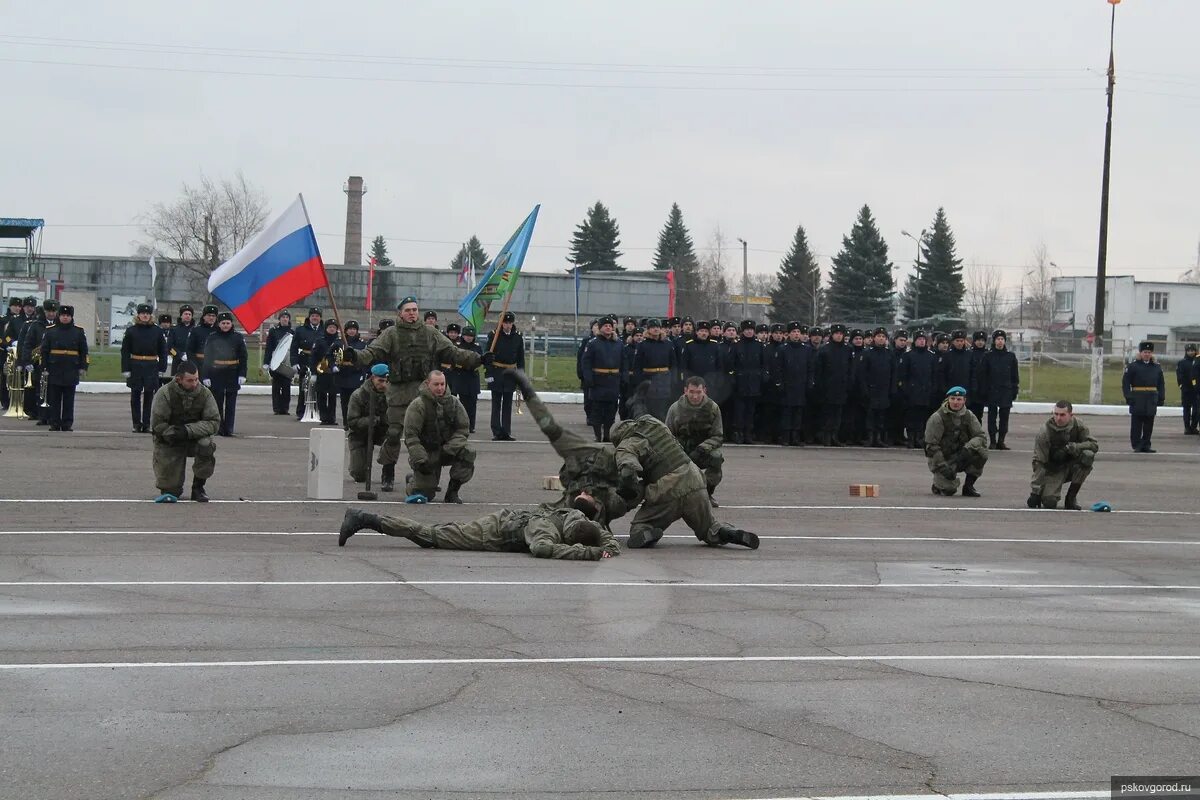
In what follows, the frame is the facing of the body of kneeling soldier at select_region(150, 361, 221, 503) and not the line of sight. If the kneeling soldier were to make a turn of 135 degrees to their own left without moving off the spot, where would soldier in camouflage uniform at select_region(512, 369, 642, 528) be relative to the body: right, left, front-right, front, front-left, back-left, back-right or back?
right

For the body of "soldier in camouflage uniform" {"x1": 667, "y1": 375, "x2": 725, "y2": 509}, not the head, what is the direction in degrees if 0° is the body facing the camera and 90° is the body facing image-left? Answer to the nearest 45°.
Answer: approximately 0°

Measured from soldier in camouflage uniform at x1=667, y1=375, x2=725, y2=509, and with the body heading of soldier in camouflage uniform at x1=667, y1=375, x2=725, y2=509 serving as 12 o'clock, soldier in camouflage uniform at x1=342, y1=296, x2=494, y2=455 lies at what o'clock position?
soldier in camouflage uniform at x1=342, y1=296, x2=494, y2=455 is roughly at 4 o'clock from soldier in camouflage uniform at x1=667, y1=375, x2=725, y2=509.

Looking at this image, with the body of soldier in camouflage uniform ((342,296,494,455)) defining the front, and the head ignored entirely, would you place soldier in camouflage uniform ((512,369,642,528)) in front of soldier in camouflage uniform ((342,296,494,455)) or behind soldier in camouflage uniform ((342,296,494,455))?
in front

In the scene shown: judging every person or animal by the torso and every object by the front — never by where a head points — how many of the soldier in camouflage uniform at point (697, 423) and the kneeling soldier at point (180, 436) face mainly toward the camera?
2

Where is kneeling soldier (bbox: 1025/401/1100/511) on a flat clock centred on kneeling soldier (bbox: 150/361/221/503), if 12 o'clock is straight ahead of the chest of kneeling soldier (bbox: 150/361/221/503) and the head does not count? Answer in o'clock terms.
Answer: kneeling soldier (bbox: 1025/401/1100/511) is roughly at 9 o'clock from kneeling soldier (bbox: 150/361/221/503).

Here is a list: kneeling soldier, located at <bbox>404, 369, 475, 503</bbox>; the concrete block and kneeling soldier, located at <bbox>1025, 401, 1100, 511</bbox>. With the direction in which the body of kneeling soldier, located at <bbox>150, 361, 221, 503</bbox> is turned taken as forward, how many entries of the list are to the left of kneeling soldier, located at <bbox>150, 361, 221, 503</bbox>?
3

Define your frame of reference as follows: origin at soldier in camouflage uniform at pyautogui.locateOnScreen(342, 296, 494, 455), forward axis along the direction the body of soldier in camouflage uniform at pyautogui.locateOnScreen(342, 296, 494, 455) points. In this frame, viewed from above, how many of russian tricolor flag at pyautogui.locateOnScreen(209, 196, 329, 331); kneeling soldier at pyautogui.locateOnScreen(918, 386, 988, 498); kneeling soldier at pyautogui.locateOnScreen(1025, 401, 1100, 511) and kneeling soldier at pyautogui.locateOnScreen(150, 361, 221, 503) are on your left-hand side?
2

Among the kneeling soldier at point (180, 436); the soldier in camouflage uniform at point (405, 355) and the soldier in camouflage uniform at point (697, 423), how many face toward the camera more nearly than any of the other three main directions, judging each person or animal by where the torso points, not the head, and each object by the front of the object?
3

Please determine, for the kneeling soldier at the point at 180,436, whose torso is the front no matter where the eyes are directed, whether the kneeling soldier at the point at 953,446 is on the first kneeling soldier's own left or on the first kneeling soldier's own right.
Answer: on the first kneeling soldier's own left

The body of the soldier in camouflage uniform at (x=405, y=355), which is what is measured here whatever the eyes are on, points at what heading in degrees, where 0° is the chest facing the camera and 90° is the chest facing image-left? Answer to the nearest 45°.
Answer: approximately 0°
